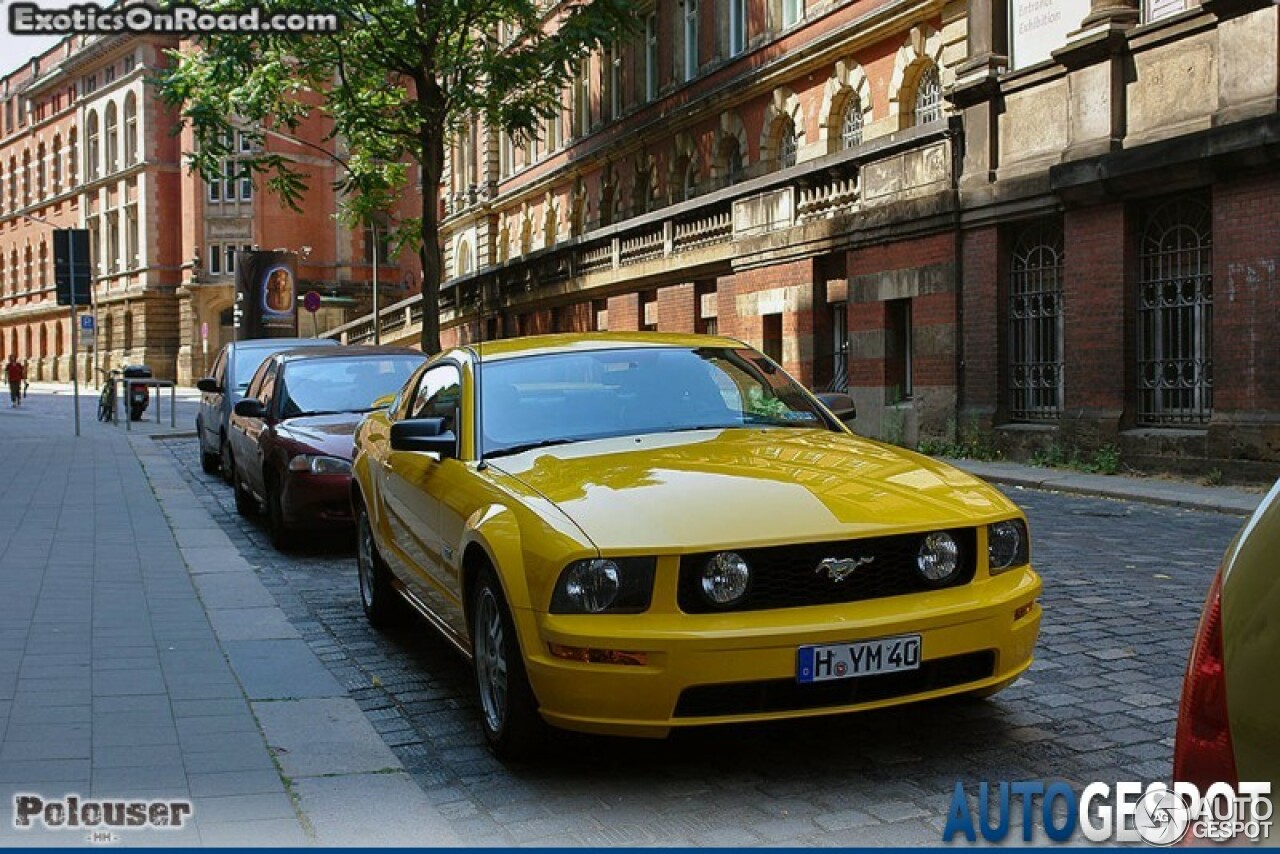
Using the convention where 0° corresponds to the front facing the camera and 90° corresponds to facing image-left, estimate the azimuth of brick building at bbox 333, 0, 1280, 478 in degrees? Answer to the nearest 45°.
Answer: approximately 45°

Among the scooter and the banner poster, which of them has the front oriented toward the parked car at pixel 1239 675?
the banner poster

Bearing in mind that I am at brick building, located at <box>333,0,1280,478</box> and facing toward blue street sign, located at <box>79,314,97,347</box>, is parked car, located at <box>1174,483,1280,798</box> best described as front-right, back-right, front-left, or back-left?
back-left

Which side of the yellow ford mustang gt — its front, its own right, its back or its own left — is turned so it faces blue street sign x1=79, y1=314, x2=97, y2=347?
back

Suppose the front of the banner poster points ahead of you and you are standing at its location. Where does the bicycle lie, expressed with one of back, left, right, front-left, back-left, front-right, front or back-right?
front-right

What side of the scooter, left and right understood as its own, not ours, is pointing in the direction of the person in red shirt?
front

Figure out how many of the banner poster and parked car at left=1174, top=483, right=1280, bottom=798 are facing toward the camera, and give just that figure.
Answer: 1

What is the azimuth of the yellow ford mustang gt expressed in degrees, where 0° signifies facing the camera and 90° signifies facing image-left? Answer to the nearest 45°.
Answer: approximately 315°
